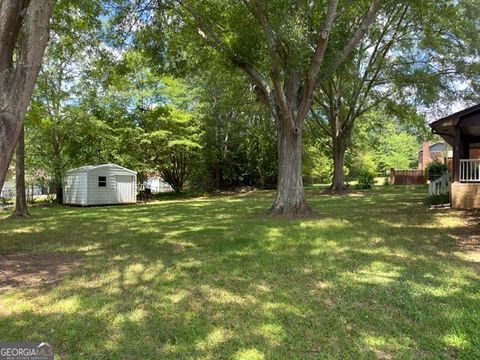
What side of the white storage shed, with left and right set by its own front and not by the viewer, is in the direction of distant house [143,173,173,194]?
left

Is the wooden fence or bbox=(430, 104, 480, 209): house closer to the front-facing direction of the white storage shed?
the house

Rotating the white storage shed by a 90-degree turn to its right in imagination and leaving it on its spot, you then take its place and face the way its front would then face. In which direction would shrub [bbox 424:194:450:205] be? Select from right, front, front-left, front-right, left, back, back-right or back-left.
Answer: left

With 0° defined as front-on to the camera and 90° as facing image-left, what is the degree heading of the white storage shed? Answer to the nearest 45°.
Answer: approximately 315°

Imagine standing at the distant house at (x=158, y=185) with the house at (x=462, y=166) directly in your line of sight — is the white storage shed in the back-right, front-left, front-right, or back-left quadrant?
front-right

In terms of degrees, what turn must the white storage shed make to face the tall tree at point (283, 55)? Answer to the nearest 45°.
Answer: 0° — it already faces it

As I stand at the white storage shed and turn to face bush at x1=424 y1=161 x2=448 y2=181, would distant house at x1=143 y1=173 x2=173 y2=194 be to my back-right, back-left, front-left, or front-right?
front-left

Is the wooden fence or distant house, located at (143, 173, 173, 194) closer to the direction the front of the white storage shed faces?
the wooden fence

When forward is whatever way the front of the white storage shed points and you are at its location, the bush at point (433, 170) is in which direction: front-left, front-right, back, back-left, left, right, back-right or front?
front-left
